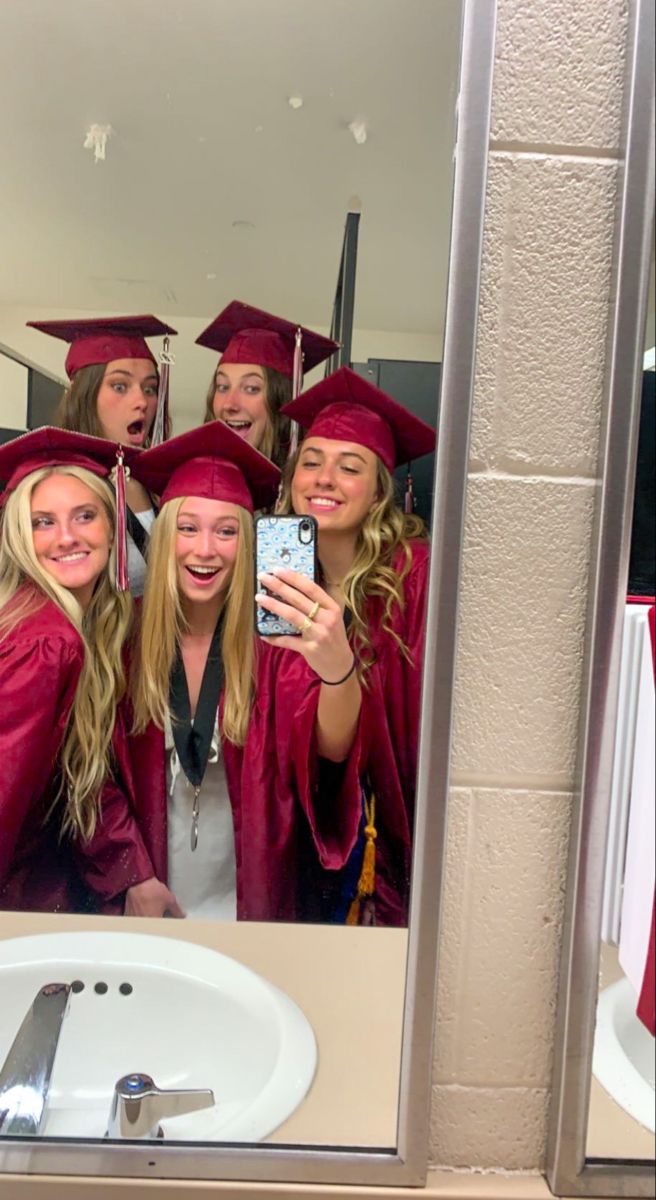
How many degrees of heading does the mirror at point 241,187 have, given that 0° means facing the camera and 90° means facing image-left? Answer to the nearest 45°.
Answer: approximately 0°
